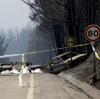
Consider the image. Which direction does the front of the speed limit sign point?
toward the camera
